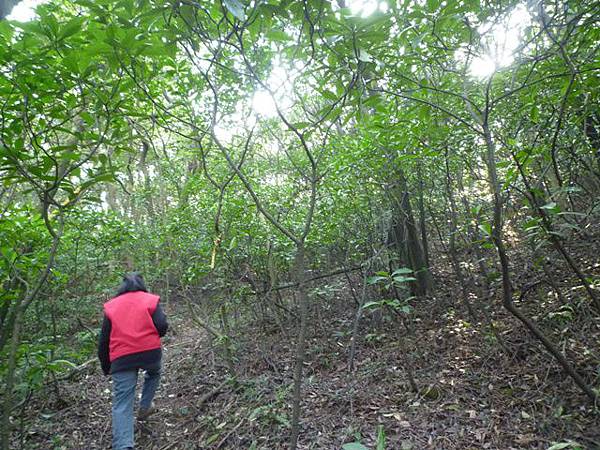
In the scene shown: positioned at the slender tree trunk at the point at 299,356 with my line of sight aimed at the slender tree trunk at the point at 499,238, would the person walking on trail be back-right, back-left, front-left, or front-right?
back-left

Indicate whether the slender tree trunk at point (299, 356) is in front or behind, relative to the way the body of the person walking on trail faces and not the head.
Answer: behind

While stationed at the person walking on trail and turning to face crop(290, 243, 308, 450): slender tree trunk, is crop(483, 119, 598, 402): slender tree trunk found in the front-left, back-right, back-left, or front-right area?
front-left

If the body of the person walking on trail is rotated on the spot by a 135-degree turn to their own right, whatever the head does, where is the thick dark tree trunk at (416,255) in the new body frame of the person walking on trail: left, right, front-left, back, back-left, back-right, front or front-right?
front-left

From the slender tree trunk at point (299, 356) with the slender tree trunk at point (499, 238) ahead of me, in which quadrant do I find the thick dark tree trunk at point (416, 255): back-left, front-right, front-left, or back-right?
front-left

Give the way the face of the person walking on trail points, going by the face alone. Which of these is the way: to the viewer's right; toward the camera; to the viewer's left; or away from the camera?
away from the camera

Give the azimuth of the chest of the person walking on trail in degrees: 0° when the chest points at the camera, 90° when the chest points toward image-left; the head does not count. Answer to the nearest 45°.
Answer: approximately 180°
